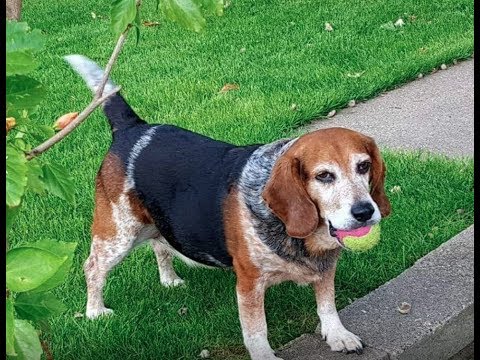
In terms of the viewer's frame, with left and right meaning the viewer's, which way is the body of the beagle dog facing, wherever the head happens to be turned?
facing the viewer and to the right of the viewer
